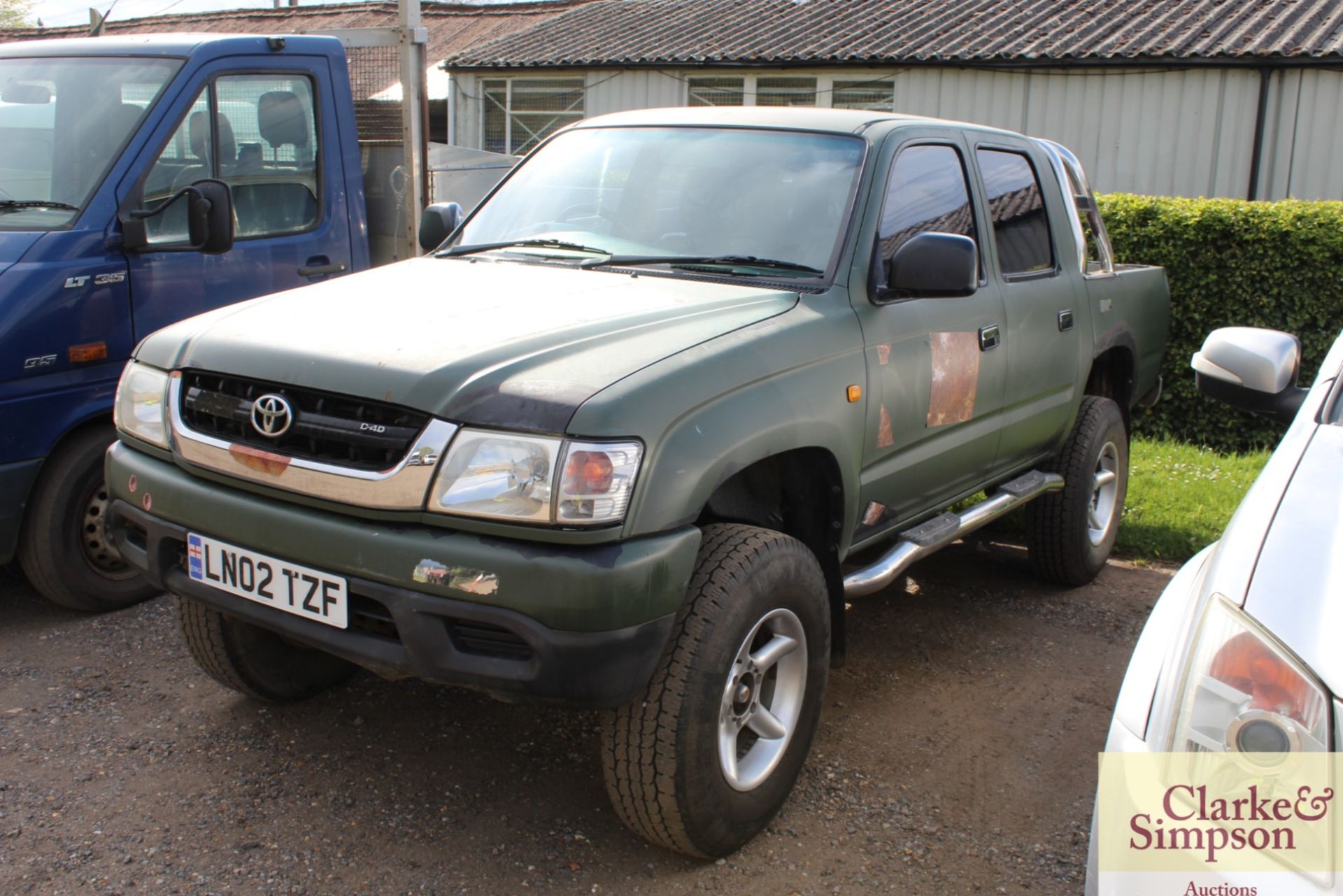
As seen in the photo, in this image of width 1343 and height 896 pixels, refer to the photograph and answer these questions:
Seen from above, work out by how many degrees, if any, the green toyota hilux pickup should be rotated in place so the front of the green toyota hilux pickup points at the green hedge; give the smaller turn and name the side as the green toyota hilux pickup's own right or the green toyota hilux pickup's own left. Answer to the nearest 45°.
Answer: approximately 180°

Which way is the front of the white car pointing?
toward the camera

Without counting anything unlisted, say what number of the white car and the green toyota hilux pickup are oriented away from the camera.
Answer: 0

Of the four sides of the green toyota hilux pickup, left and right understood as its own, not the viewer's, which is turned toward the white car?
left

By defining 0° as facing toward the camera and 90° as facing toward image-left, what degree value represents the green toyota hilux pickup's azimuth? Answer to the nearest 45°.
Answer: approximately 45°

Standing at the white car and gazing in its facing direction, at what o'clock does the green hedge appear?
The green hedge is roughly at 6 o'clock from the white car.

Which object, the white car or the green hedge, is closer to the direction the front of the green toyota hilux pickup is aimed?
the white car
